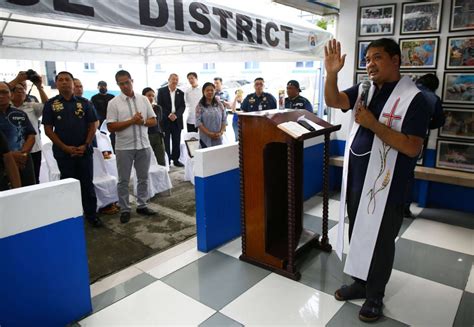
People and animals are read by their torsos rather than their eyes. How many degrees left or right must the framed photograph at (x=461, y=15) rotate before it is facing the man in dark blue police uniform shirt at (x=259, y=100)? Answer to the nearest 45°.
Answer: approximately 90° to its right

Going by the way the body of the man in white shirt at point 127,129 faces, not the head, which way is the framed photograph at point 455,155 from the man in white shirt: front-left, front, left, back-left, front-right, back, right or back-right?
front-left

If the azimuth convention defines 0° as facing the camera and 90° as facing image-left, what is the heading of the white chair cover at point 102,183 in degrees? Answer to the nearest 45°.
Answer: approximately 315°

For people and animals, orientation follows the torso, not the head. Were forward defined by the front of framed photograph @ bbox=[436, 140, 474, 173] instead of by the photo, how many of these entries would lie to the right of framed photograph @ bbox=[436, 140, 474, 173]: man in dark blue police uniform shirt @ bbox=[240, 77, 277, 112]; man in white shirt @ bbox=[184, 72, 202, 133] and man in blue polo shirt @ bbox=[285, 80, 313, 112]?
3

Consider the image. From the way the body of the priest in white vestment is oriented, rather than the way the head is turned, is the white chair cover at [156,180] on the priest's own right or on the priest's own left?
on the priest's own right

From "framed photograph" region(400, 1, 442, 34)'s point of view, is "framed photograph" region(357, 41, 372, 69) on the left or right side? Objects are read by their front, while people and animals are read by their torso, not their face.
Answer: on its right
